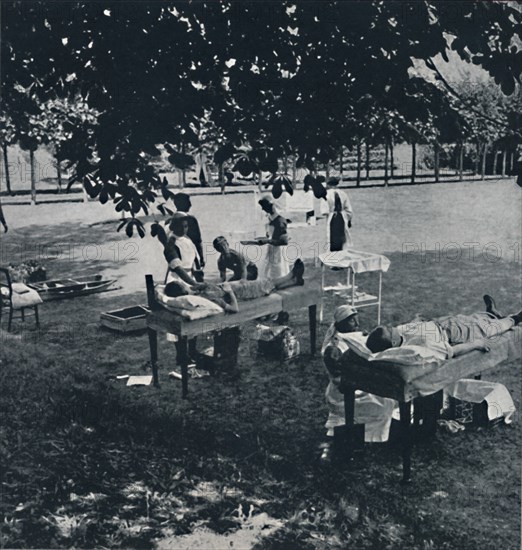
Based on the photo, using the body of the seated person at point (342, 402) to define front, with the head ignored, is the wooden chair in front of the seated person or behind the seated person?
behind
